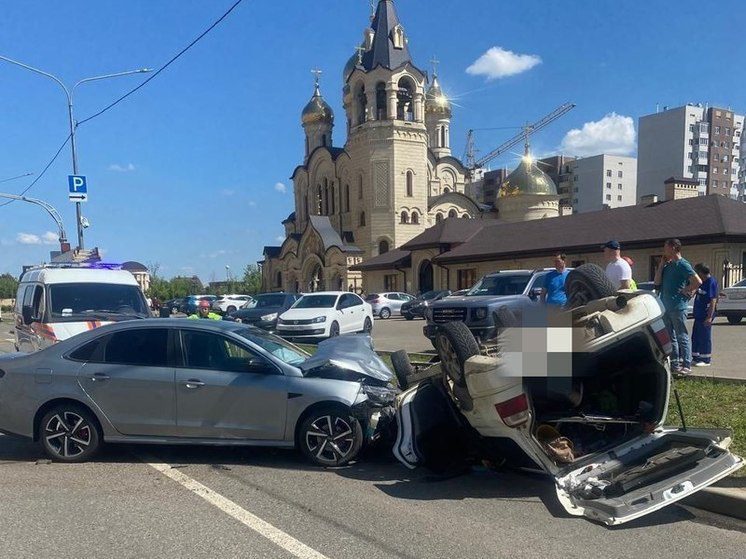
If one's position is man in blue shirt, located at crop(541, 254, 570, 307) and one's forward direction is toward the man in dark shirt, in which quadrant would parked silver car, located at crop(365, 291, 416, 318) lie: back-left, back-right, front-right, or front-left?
back-left

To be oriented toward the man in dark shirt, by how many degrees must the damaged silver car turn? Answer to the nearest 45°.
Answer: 0° — it already faces them

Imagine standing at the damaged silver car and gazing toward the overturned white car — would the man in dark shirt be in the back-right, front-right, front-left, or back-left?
front-left

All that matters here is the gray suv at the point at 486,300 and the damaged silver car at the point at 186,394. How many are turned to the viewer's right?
1

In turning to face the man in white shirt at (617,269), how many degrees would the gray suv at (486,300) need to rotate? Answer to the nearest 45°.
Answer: approximately 90° to its left

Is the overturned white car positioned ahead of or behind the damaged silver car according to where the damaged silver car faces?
ahead

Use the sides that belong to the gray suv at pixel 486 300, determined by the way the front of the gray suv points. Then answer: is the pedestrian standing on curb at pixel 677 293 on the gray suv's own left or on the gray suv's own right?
on the gray suv's own left

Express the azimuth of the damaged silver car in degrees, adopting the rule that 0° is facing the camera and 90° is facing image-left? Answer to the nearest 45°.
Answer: approximately 270°

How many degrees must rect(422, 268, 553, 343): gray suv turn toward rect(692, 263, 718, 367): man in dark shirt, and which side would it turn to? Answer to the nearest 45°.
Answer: approximately 90° to its left

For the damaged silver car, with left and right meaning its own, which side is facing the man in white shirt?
front

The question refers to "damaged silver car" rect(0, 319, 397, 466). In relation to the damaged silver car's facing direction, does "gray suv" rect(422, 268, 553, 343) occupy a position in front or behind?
in front

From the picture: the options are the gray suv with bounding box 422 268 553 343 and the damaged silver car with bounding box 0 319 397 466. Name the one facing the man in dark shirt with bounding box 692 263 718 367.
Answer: the damaged silver car

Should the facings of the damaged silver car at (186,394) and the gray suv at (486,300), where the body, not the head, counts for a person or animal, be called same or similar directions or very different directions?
very different directions
